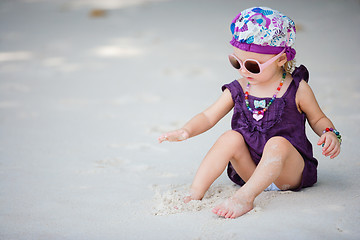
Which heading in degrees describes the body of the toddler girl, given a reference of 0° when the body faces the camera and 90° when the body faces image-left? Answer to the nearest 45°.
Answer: approximately 45°
